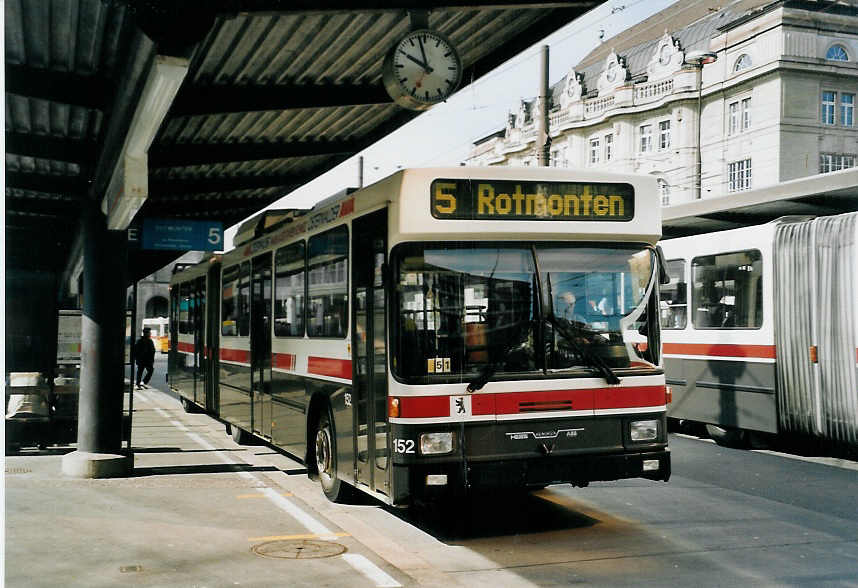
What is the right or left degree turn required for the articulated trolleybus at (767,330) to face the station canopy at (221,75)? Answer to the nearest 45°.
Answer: approximately 90° to its left

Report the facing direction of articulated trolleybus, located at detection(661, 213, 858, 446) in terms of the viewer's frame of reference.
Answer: facing away from the viewer and to the left of the viewer

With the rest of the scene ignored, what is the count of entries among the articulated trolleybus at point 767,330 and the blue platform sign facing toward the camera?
1

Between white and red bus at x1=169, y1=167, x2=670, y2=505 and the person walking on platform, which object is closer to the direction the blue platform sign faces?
the white and red bus

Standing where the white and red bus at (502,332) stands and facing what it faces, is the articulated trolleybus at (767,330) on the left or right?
on its left

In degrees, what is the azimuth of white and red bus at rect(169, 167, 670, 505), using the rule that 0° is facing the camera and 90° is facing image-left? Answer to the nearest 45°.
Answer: approximately 315°

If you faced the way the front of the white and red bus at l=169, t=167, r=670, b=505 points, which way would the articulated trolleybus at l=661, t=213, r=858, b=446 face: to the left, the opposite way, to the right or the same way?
the opposite way

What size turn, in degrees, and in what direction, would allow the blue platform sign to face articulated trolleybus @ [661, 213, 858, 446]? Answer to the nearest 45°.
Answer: approximately 45° to its left

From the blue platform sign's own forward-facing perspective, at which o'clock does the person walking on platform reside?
The person walking on platform is roughly at 6 o'clock from the blue platform sign.

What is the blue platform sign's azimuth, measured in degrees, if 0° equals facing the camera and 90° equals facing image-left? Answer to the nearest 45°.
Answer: approximately 0°

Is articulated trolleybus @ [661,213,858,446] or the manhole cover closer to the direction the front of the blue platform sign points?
the manhole cover
